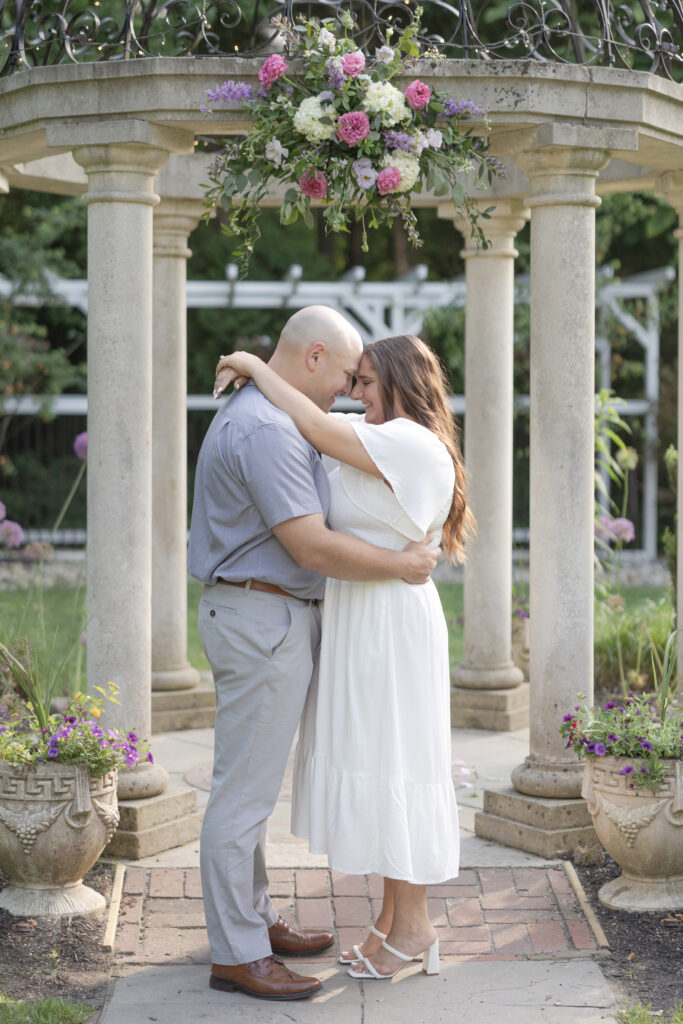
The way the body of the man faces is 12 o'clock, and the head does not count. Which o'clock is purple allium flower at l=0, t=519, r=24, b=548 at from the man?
The purple allium flower is roughly at 8 o'clock from the man.

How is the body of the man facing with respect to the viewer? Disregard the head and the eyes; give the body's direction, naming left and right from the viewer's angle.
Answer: facing to the right of the viewer

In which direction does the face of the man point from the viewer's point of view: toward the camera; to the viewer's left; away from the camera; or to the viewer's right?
to the viewer's right

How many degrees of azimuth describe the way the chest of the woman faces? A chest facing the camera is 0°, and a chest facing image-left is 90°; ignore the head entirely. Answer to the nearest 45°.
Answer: approximately 90°

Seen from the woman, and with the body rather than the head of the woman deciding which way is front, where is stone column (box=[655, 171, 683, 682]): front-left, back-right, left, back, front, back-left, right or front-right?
back-right

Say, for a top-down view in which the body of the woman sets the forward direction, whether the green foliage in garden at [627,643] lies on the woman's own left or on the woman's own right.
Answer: on the woman's own right

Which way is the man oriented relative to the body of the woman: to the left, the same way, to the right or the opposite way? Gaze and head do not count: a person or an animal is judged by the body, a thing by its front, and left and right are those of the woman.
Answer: the opposite way

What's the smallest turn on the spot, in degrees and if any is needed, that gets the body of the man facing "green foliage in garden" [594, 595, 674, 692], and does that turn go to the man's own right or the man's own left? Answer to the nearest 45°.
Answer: approximately 45° to the man's own left
